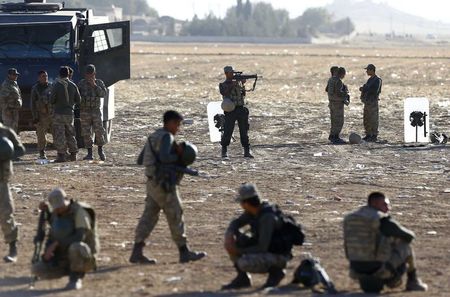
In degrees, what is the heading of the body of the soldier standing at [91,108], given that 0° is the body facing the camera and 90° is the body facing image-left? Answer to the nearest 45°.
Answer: approximately 0°

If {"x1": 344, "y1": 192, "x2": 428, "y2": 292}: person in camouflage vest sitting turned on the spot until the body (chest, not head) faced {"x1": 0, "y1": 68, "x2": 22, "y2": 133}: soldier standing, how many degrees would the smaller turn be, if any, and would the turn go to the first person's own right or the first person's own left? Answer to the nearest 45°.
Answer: approximately 90° to the first person's own left

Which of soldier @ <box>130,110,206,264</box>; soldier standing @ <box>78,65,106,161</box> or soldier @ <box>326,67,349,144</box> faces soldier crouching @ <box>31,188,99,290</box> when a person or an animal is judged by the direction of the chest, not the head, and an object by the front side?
the soldier standing

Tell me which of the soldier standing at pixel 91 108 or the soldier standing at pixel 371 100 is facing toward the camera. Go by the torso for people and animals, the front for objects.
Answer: the soldier standing at pixel 91 108

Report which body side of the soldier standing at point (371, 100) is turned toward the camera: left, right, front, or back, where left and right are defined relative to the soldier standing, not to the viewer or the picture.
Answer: left

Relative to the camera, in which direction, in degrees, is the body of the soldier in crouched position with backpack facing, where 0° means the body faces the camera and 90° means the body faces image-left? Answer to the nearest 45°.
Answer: approximately 90°

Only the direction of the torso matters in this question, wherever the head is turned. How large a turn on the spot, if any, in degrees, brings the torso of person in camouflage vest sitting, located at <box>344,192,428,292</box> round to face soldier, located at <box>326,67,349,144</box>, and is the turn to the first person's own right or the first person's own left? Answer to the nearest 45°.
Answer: approximately 45° to the first person's own left

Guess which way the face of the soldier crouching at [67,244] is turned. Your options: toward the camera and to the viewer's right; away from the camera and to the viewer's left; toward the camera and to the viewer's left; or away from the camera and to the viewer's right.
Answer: toward the camera and to the viewer's left

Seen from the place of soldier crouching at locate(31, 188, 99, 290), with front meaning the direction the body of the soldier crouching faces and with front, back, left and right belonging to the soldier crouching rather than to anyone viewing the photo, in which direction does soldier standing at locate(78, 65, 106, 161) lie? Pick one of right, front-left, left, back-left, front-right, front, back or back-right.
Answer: back-right

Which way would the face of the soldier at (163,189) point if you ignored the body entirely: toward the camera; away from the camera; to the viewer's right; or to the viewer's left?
to the viewer's right

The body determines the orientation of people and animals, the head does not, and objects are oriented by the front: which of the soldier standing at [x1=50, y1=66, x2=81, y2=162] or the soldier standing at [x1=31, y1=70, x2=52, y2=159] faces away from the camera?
the soldier standing at [x1=50, y1=66, x2=81, y2=162]

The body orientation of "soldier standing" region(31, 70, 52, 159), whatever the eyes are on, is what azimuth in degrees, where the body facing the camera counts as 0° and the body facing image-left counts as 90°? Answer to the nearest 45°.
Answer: approximately 315°

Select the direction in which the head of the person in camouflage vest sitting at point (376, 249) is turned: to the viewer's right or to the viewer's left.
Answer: to the viewer's right

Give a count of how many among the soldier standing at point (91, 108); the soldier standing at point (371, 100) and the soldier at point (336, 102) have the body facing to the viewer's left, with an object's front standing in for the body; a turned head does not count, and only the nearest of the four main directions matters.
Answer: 1
